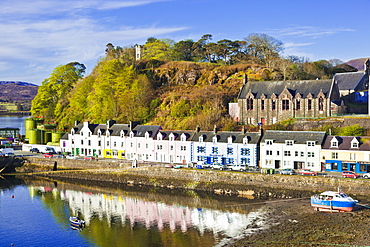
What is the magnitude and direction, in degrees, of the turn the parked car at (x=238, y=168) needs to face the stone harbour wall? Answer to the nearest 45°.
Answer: approximately 90° to its left

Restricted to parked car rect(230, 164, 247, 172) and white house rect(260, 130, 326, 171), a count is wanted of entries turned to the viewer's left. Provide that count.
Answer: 1

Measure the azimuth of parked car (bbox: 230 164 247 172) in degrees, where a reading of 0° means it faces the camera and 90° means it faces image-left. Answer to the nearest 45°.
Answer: approximately 90°

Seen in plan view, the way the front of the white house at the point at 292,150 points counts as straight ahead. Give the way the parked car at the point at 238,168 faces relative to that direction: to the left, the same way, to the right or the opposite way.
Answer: to the right

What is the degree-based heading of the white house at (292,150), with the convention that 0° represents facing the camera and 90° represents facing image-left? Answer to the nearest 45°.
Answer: approximately 0°

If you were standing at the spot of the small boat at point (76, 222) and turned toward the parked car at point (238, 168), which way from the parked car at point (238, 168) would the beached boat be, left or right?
right

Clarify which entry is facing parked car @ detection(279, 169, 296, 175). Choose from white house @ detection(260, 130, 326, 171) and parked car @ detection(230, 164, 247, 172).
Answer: the white house

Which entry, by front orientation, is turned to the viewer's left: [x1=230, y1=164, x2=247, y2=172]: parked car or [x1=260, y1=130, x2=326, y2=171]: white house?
the parked car

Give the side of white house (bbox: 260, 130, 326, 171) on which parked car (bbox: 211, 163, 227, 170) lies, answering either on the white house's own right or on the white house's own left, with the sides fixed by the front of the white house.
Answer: on the white house's own right
